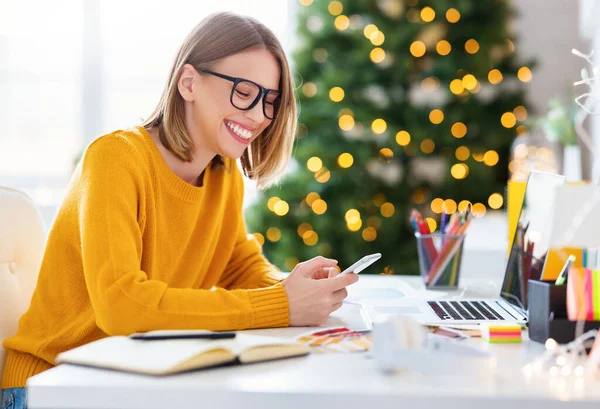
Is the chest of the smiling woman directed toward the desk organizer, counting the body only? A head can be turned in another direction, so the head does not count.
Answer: yes

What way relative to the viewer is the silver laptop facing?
to the viewer's left

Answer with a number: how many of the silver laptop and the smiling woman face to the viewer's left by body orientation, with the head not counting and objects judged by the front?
1

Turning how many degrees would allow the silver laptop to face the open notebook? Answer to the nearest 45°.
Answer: approximately 45° to its left

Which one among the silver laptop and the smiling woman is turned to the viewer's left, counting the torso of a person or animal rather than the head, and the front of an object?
the silver laptop

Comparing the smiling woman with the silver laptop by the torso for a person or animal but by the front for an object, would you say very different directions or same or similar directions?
very different directions

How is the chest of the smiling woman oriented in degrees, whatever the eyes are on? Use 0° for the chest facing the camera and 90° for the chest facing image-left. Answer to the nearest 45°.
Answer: approximately 315°

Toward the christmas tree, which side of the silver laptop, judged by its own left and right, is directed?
right

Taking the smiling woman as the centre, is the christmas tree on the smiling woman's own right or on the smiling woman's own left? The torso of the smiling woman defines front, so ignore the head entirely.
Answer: on the smiling woman's own left
